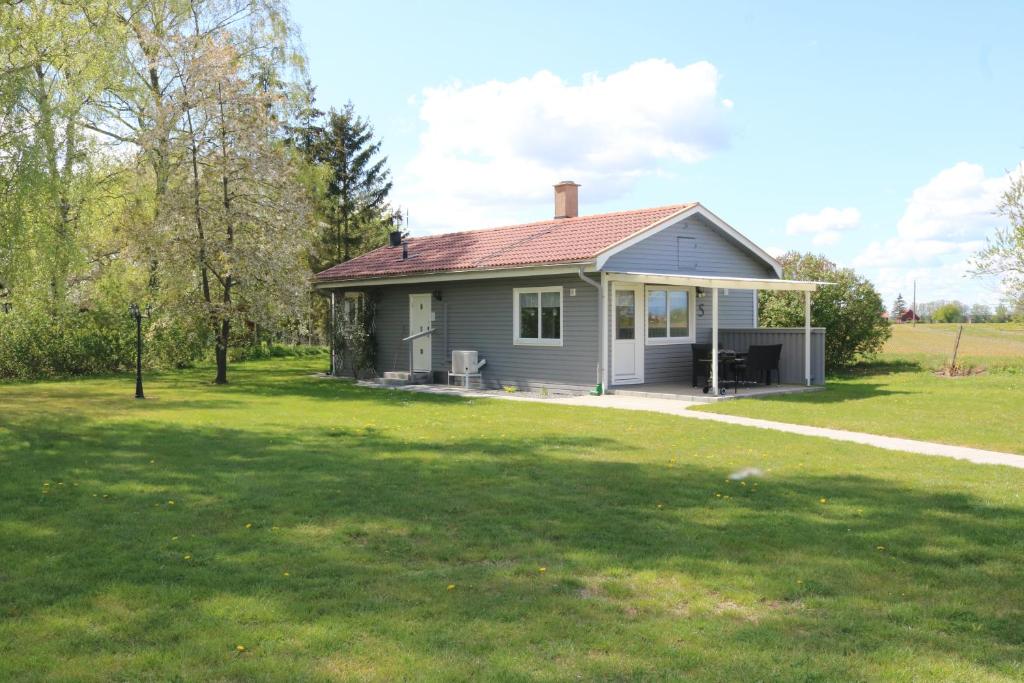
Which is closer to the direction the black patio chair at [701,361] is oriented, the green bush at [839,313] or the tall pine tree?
the green bush

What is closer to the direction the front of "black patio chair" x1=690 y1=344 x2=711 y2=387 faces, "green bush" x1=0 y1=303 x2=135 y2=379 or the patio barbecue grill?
the patio barbecue grill

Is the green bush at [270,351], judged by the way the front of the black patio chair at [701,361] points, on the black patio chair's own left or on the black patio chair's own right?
on the black patio chair's own left

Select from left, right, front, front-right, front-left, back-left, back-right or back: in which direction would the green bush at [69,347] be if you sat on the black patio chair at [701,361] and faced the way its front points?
back-left

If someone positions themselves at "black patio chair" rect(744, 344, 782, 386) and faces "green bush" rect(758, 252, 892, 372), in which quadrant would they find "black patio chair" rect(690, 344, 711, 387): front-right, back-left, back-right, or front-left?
back-left

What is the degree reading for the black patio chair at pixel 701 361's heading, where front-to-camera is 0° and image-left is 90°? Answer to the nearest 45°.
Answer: approximately 225°

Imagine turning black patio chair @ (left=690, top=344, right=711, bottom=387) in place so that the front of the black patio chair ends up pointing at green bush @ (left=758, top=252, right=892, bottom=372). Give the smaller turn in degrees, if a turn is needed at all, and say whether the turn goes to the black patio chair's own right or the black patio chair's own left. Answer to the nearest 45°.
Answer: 0° — it already faces it

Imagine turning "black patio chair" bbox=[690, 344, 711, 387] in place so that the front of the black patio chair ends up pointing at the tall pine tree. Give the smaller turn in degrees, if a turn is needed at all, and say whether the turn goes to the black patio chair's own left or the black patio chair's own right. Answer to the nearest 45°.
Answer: approximately 90° to the black patio chair's own left
